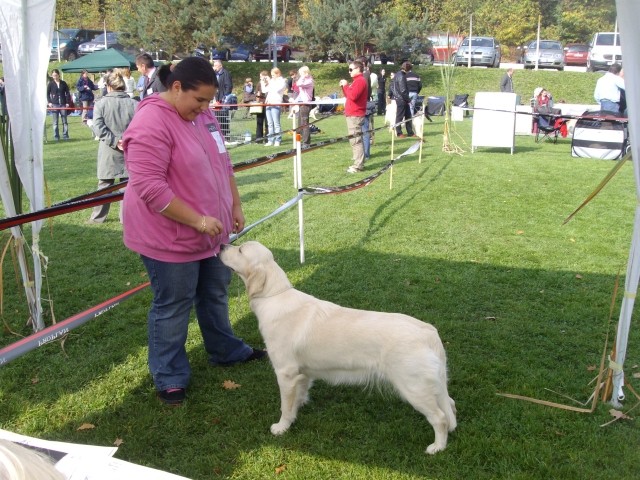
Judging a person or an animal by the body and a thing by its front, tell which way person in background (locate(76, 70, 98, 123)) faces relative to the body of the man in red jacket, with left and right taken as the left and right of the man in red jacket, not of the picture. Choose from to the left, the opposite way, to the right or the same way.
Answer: to the left

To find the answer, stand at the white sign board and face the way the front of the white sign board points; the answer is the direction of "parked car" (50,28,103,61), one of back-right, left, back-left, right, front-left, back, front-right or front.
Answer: back-right

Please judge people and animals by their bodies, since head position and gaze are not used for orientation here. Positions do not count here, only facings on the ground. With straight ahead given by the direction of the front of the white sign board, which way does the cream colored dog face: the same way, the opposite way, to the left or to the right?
to the right

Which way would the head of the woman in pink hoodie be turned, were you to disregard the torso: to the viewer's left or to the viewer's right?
to the viewer's right

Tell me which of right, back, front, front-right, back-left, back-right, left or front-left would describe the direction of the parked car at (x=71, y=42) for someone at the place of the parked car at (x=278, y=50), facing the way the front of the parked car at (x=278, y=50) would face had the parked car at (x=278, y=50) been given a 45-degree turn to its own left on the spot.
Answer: right

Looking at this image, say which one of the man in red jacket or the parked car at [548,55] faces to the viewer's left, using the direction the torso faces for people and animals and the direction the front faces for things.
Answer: the man in red jacket

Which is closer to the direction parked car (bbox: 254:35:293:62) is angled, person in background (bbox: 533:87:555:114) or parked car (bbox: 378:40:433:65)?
the person in background

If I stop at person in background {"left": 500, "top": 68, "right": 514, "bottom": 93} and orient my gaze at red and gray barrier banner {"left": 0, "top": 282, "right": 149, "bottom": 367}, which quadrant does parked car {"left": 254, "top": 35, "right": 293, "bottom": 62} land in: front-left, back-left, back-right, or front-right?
back-right

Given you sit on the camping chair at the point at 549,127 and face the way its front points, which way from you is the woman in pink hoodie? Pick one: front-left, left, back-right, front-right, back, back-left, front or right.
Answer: front

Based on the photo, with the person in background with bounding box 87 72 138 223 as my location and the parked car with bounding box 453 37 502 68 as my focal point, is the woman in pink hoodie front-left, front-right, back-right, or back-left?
back-right

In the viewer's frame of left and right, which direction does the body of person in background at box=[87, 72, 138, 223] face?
facing away from the viewer and to the left of the viewer

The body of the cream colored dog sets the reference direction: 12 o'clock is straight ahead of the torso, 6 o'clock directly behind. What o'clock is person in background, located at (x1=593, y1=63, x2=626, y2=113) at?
The person in background is roughly at 4 o'clock from the cream colored dog.

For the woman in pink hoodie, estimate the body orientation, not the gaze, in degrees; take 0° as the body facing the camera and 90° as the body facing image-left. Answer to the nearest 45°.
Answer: approximately 315°

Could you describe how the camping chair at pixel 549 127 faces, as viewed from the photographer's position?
facing the viewer

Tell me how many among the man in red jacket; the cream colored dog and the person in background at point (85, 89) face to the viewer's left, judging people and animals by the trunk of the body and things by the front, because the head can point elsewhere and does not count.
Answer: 2
